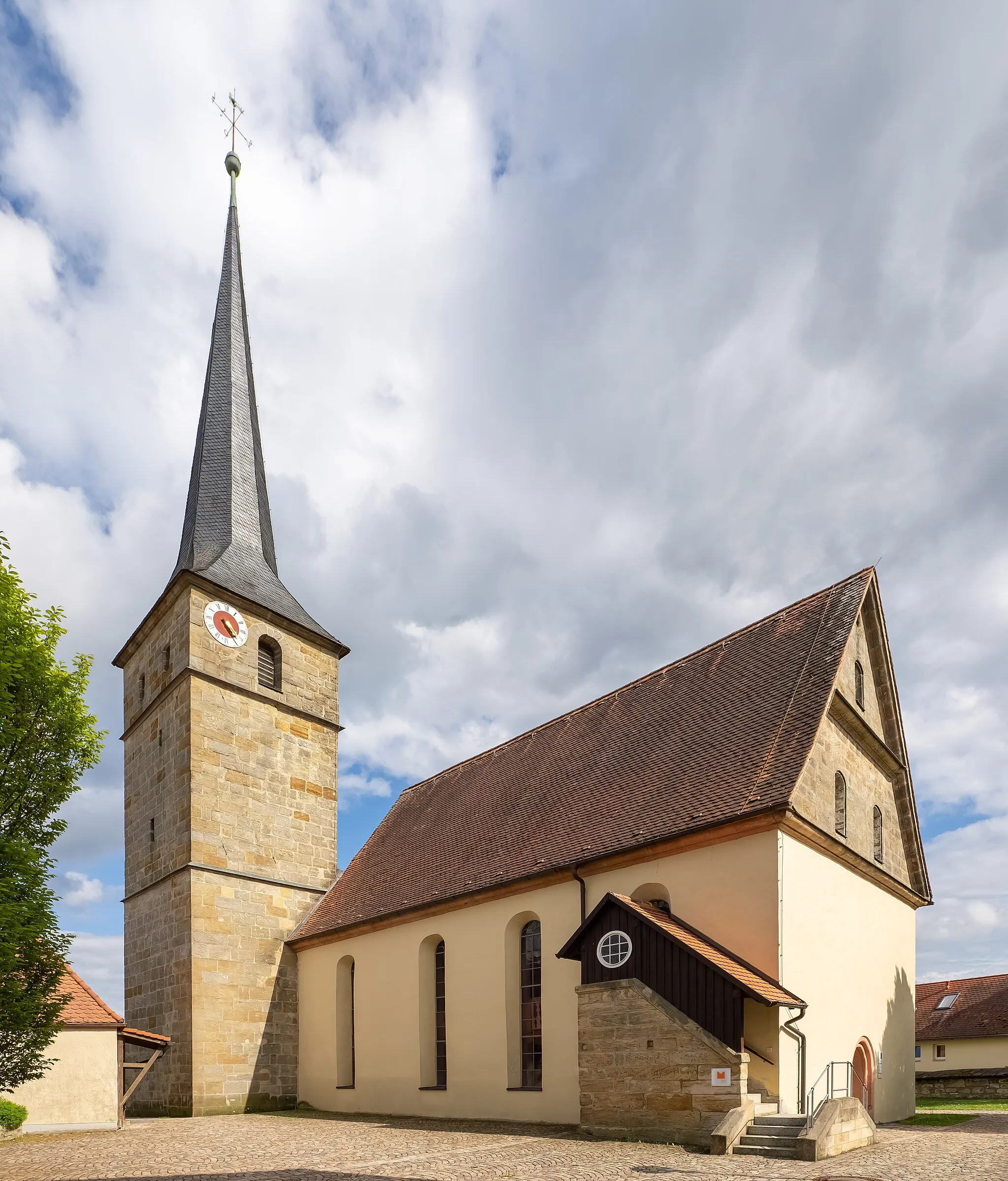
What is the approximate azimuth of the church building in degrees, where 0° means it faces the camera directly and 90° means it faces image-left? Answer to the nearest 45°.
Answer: approximately 315°
